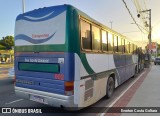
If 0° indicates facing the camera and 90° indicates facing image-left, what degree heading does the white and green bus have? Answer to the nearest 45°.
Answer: approximately 225°
